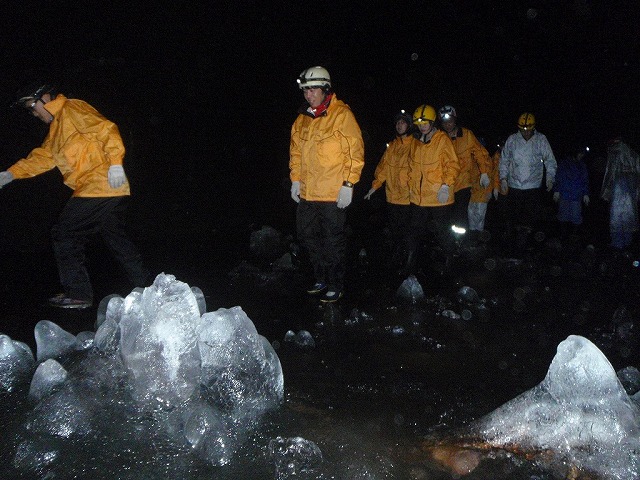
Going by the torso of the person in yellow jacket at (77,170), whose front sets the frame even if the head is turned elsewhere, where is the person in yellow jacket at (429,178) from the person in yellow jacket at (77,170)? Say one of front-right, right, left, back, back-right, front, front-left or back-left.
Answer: back

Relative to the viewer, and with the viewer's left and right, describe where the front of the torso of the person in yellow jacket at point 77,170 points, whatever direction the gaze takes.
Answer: facing to the left of the viewer

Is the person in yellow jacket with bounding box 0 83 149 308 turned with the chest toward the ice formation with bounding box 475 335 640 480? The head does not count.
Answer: no

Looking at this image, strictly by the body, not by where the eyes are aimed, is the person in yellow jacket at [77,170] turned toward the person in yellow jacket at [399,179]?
no

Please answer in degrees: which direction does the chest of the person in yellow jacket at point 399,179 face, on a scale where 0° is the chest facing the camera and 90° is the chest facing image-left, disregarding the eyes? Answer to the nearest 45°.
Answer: approximately 0°

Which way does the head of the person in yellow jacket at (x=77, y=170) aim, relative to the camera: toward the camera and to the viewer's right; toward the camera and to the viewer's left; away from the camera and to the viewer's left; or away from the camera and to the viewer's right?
toward the camera and to the viewer's left

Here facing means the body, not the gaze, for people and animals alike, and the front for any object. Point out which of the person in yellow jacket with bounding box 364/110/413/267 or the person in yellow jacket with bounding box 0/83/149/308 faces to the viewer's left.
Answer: the person in yellow jacket with bounding box 0/83/149/308

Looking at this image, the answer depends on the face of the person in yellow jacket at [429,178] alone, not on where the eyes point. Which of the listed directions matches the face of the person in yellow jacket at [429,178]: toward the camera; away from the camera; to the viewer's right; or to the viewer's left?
toward the camera

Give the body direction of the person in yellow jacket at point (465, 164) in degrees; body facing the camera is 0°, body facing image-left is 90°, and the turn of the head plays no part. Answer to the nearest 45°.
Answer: approximately 45°

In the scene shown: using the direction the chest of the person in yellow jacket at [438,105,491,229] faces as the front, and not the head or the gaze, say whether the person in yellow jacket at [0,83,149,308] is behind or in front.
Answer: in front

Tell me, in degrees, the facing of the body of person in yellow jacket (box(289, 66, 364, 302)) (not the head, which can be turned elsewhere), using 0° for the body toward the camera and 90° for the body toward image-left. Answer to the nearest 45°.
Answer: approximately 45°

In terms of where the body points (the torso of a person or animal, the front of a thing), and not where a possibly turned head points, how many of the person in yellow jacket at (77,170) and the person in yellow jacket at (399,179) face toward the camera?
1

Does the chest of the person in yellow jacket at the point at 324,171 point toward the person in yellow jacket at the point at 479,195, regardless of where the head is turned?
no

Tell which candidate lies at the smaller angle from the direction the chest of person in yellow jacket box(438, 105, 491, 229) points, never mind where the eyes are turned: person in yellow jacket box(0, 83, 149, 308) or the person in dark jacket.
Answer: the person in yellow jacket

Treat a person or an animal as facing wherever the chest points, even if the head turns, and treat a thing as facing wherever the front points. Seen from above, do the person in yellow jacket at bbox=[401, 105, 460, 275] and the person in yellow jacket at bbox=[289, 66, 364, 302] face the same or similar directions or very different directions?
same or similar directions

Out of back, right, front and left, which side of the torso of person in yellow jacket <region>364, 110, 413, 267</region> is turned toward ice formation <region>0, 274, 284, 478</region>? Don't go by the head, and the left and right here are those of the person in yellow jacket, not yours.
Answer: front
